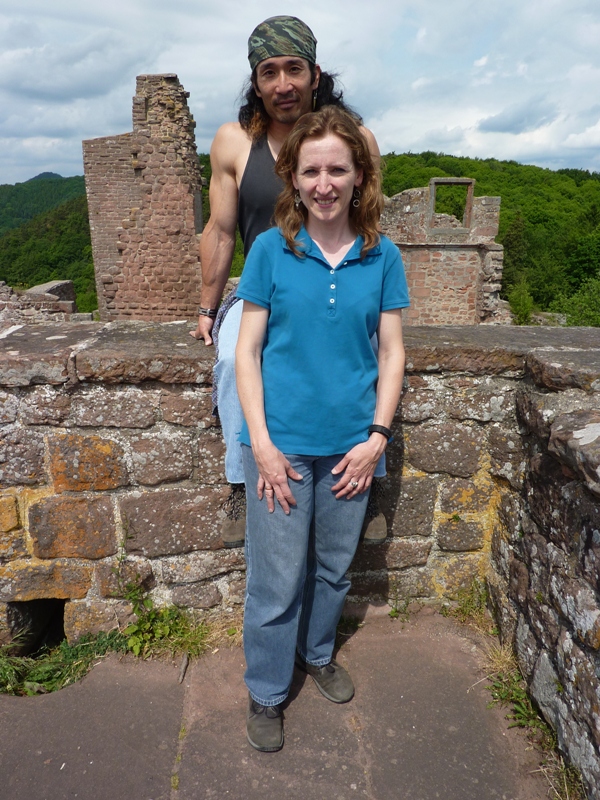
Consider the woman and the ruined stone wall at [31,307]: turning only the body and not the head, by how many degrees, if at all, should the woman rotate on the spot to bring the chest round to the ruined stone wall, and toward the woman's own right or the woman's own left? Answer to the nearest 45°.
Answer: approximately 135° to the woman's own right

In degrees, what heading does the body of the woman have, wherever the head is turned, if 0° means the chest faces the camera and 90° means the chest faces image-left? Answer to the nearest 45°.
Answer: approximately 0°

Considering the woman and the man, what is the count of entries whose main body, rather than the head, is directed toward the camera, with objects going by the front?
2

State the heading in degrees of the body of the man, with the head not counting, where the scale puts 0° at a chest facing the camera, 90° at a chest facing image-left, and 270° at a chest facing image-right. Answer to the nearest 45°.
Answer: approximately 0°

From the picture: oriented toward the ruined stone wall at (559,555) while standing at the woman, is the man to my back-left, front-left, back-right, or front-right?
back-left

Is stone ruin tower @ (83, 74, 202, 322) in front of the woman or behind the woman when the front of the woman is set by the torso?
behind

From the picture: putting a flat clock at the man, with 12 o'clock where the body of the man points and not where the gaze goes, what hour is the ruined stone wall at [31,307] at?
The ruined stone wall is roughly at 5 o'clock from the man.

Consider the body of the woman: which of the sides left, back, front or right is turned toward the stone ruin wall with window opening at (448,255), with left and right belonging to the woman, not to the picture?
back
